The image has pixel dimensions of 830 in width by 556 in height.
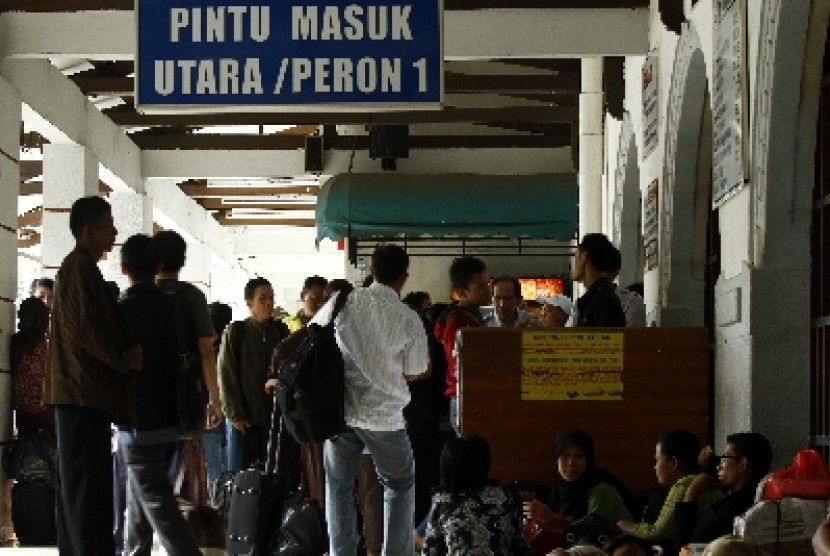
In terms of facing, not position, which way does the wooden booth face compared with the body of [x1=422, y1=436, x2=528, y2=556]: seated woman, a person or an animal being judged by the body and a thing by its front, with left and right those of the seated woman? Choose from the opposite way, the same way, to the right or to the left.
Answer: the opposite way

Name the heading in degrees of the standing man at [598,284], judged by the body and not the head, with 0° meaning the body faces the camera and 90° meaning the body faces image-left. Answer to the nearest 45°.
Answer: approximately 90°

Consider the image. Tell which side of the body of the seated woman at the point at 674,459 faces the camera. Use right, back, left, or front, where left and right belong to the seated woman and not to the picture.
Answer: left

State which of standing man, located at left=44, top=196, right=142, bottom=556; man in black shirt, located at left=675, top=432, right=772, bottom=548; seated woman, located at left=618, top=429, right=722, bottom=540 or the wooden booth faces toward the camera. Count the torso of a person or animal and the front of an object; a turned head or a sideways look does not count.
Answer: the wooden booth

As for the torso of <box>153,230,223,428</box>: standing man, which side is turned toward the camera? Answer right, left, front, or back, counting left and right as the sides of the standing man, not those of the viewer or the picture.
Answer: back

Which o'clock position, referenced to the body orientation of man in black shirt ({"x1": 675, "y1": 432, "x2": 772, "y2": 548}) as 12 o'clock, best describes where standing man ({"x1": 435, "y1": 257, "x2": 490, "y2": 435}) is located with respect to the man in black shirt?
The standing man is roughly at 2 o'clock from the man in black shirt.

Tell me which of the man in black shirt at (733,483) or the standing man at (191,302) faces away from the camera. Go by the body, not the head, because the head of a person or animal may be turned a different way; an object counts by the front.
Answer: the standing man

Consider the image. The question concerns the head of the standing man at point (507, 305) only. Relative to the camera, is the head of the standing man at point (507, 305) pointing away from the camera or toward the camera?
toward the camera

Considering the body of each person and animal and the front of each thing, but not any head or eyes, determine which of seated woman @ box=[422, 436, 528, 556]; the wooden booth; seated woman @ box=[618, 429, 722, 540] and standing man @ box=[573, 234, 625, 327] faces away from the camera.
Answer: seated woman @ box=[422, 436, 528, 556]

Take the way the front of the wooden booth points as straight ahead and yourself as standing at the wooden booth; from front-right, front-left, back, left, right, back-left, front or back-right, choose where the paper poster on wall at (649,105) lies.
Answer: back

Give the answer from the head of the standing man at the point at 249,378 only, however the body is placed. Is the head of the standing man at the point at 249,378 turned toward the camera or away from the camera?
toward the camera

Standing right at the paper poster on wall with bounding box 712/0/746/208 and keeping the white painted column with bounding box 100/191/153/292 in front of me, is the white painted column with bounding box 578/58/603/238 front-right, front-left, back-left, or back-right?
front-right

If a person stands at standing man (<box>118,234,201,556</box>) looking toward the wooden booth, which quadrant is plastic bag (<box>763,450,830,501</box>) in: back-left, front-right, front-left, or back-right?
front-right
